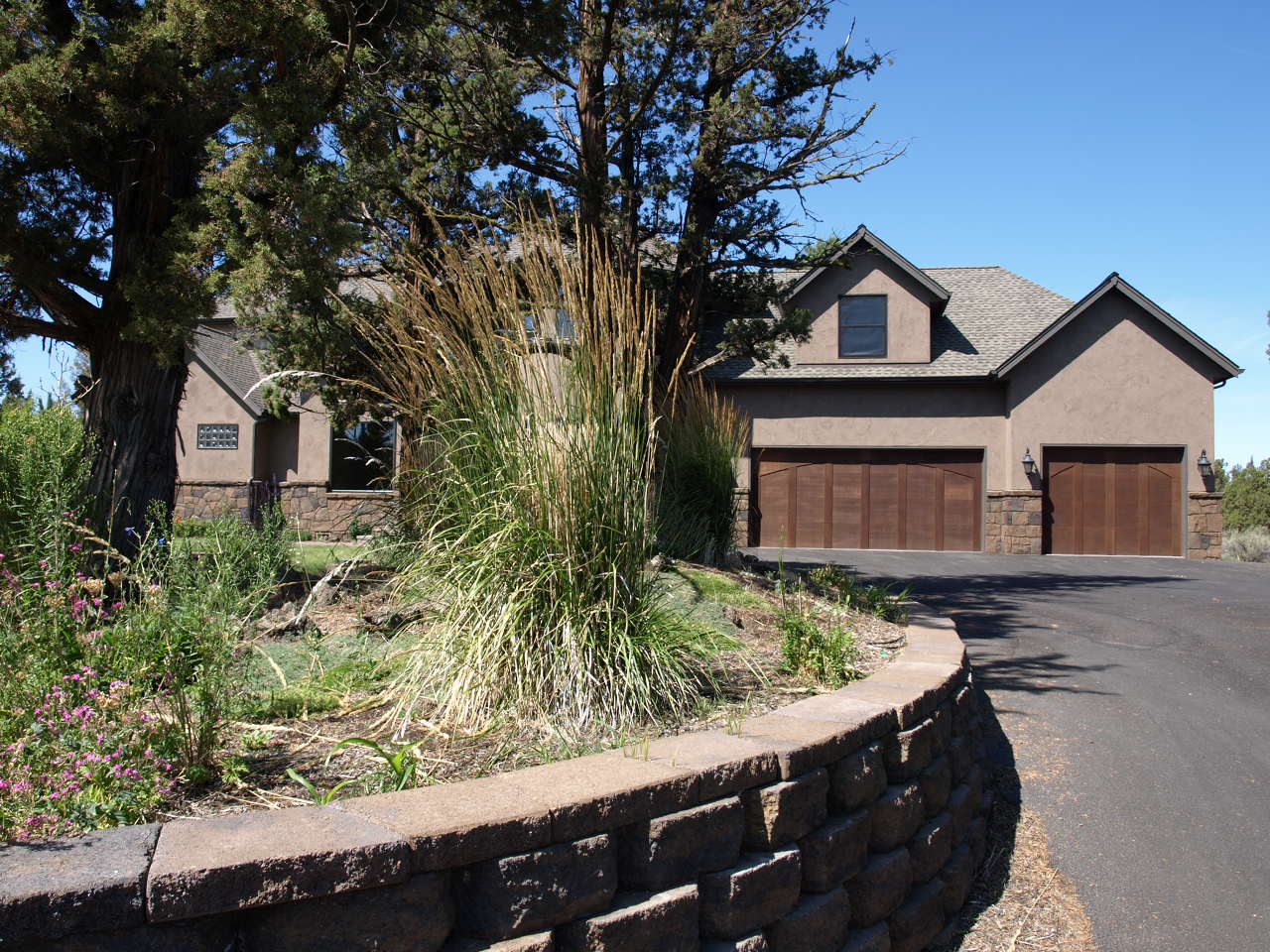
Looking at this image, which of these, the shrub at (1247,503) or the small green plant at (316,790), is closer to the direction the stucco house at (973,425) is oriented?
the small green plant

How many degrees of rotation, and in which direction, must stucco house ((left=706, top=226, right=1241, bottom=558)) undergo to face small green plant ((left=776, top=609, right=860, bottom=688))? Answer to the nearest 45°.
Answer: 0° — it already faces it

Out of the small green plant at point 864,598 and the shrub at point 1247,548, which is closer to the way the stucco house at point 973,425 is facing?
the small green plant

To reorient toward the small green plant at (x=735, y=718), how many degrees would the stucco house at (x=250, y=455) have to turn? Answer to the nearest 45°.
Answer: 0° — it already faces it

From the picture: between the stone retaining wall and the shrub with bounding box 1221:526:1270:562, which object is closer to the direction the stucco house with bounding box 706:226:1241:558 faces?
the stone retaining wall

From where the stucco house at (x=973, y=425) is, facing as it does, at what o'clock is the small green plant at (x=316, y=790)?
The small green plant is roughly at 12 o'clock from the stucco house.

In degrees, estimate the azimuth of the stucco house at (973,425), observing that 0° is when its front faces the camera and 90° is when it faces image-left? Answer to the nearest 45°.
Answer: approximately 0°

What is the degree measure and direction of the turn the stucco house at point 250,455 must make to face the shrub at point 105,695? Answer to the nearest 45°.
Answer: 0° — it already faces it
